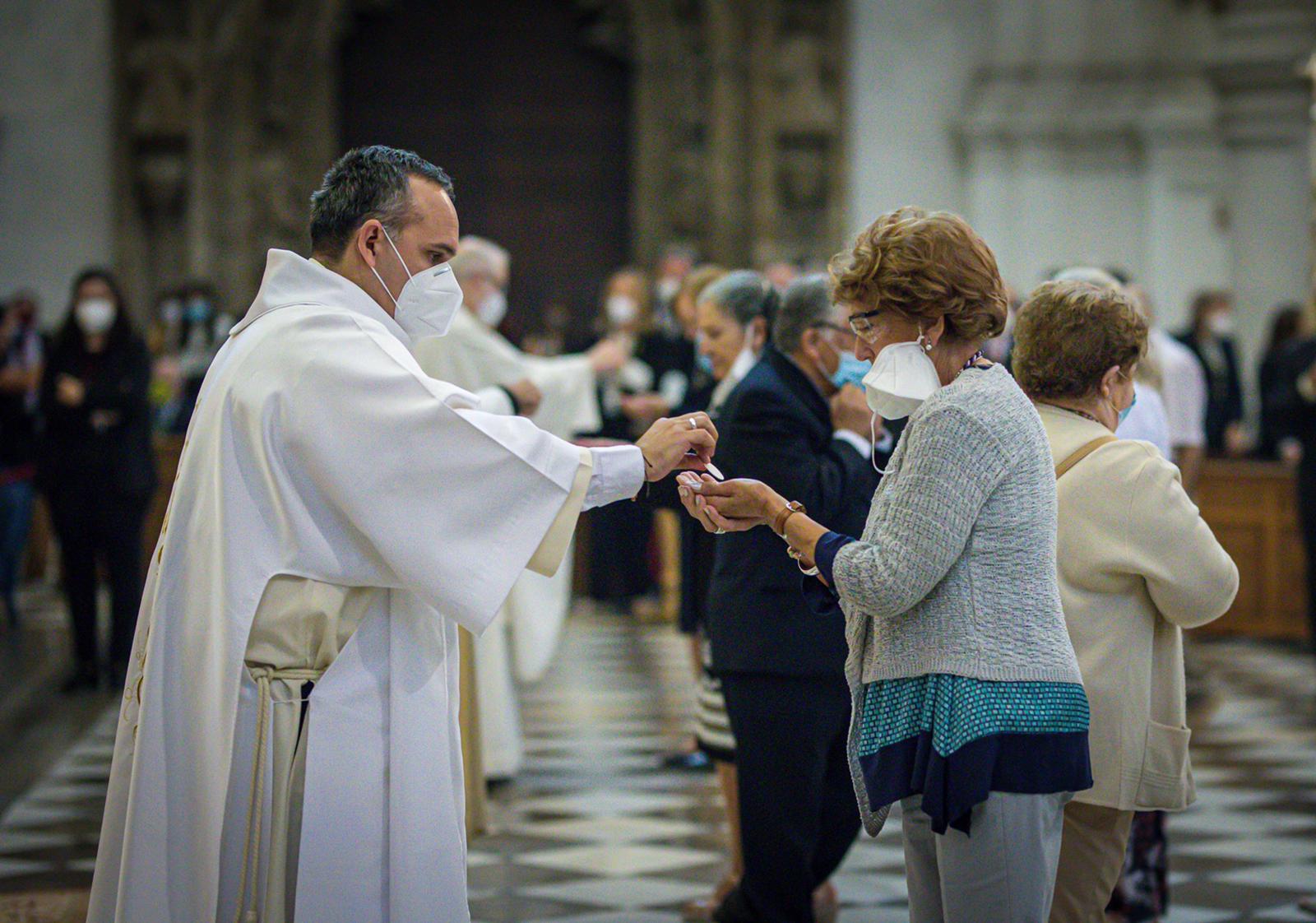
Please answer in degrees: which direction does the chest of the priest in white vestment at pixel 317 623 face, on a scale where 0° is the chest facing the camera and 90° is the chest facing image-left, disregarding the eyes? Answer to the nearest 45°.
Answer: approximately 270°

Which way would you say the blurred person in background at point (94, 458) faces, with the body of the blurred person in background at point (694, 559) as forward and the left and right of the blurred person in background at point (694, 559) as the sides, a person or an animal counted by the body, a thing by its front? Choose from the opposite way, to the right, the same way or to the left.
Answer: to the left

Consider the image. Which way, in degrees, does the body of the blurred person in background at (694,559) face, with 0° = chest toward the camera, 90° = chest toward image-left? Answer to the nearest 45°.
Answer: approximately 90°

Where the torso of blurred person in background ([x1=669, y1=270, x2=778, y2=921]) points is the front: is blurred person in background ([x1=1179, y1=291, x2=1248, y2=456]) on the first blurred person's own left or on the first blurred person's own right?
on the first blurred person's own right

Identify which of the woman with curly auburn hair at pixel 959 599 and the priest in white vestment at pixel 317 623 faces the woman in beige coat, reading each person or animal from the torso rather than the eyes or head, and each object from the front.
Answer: the priest in white vestment

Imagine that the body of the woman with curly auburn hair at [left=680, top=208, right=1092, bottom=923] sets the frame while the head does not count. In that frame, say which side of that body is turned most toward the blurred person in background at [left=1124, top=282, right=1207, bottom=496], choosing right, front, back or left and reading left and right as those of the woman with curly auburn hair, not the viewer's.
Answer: right

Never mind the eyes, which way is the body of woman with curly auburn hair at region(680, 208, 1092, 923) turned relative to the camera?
to the viewer's left

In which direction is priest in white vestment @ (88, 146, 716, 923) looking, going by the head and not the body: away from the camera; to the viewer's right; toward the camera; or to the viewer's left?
to the viewer's right
